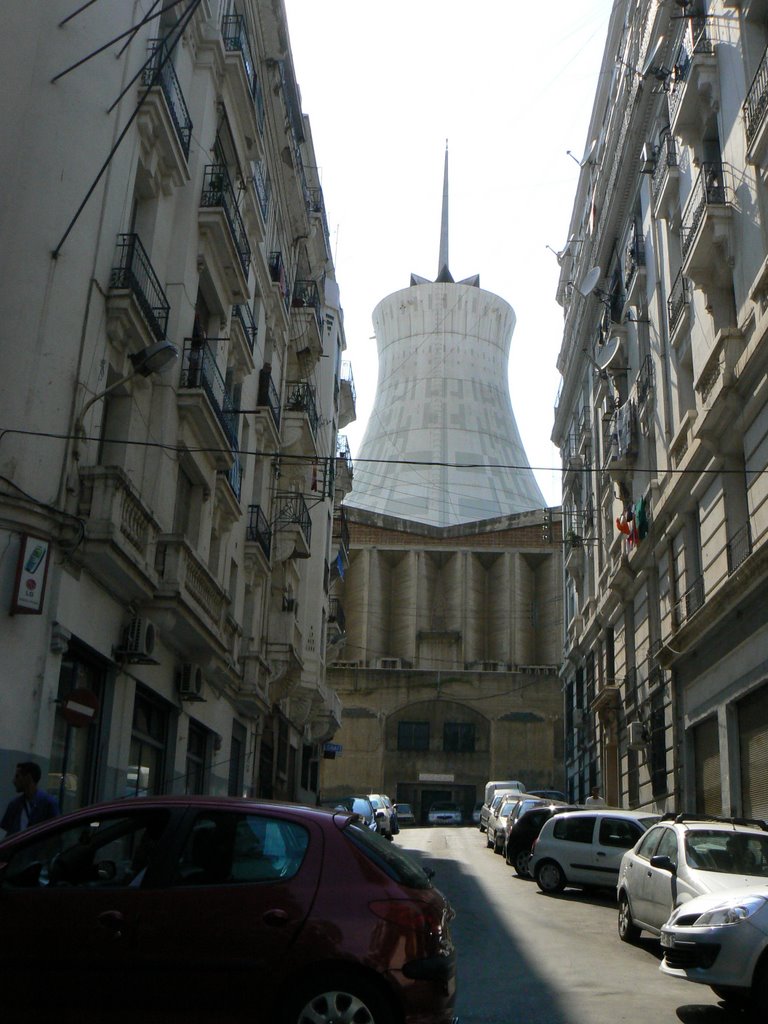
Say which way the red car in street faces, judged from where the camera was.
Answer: facing to the left of the viewer

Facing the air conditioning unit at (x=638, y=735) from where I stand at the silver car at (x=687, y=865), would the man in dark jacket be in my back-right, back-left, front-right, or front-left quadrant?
back-left

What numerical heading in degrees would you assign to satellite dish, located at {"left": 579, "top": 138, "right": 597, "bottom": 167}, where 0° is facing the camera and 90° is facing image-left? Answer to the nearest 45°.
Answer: approximately 45°

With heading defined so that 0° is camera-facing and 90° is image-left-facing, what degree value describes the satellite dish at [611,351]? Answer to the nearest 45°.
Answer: approximately 45°

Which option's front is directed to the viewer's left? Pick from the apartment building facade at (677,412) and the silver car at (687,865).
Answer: the apartment building facade

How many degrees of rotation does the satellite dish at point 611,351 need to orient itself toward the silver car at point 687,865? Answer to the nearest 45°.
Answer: approximately 45° to its left

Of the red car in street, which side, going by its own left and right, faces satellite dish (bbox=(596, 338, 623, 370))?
right

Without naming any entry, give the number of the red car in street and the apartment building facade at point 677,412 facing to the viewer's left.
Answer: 2

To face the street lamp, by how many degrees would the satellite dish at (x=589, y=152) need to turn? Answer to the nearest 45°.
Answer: approximately 45° to its left
